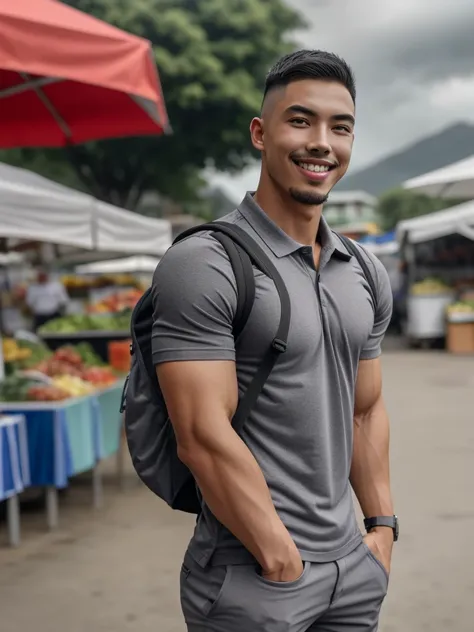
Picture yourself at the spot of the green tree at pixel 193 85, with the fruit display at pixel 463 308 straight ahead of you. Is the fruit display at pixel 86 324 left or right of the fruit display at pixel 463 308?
right

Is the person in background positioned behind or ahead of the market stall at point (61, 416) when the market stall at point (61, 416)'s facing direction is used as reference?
behind

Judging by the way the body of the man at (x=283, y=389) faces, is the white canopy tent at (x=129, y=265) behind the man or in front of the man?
behind

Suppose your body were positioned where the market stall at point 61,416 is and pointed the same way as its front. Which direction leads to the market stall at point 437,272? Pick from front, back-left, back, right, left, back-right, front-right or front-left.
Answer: left

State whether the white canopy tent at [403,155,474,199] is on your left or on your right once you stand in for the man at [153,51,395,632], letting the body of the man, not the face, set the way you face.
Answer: on your left

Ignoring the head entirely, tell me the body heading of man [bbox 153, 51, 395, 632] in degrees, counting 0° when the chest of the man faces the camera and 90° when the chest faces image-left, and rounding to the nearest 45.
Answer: approximately 315°

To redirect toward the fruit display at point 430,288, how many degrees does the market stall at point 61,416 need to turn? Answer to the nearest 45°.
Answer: approximately 90° to its left

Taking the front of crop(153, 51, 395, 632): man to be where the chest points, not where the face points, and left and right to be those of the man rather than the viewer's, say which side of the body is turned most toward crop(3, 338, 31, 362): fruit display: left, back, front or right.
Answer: back

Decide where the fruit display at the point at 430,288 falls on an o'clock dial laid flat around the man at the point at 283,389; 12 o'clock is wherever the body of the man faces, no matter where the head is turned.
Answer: The fruit display is roughly at 8 o'clock from the man.

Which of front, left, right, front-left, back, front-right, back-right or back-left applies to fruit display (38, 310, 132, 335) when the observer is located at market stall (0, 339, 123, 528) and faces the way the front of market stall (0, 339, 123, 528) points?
back-left
